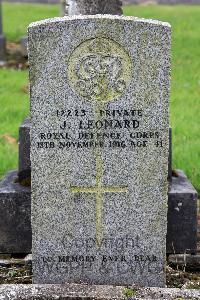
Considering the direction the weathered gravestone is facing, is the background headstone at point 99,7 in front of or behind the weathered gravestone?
behind

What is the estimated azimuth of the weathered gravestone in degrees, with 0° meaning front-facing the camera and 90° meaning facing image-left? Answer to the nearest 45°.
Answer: approximately 0°
